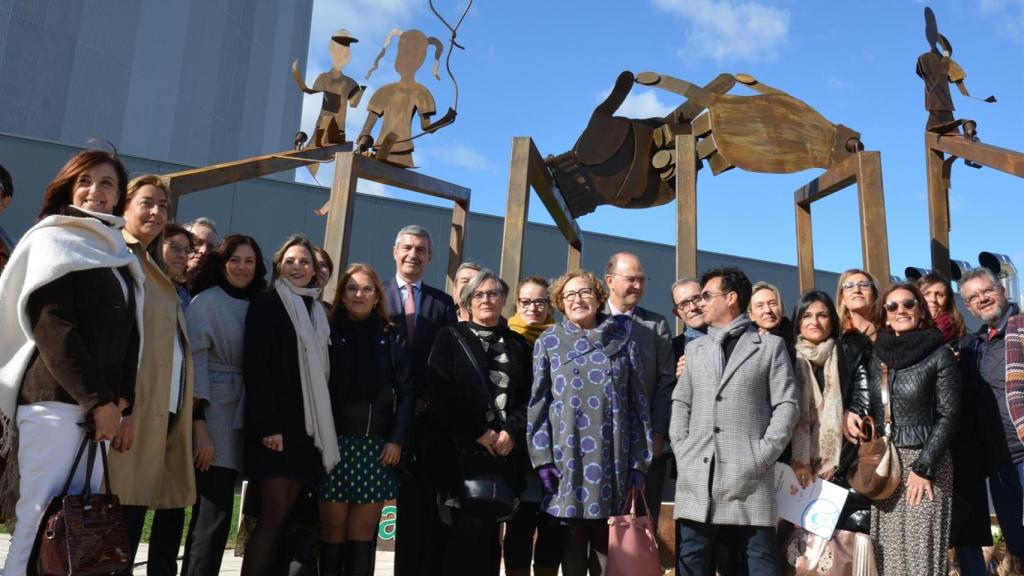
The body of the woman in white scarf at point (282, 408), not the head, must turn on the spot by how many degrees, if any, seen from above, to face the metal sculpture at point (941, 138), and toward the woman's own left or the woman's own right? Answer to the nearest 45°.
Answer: approximately 45° to the woman's own left

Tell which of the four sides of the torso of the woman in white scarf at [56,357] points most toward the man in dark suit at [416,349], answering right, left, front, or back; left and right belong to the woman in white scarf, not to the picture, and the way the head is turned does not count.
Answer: left

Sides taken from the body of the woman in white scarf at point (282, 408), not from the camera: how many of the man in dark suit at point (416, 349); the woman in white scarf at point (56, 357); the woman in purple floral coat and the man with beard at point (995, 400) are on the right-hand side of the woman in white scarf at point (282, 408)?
1

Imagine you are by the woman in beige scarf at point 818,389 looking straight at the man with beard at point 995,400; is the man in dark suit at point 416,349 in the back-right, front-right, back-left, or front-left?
back-left

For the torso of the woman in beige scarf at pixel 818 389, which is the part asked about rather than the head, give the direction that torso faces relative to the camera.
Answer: toward the camera

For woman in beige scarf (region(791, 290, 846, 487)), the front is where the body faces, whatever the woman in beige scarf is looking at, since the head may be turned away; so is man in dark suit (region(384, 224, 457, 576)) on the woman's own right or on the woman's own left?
on the woman's own right

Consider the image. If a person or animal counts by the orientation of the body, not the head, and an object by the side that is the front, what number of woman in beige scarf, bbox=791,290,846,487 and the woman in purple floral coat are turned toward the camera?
2

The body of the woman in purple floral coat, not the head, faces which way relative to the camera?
toward the camera

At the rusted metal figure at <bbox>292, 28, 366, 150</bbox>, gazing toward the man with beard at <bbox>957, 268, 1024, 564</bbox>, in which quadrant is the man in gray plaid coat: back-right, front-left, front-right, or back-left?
front-right

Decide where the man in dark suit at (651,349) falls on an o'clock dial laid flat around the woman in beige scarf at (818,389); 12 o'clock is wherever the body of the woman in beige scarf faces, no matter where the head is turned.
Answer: The man in dark suit is roughly at 3 o'clock from the woman in beige scarf.

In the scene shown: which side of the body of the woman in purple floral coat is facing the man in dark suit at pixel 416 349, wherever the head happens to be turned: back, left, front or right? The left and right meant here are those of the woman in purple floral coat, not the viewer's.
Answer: right

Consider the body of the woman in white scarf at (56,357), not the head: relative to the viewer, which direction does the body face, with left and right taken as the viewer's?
facing the viewer and to the right of the viewer

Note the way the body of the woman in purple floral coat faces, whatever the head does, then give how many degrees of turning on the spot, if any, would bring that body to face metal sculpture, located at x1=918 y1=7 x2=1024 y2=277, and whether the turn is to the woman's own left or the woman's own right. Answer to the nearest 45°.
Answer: approximately 135° to the woman's own left
